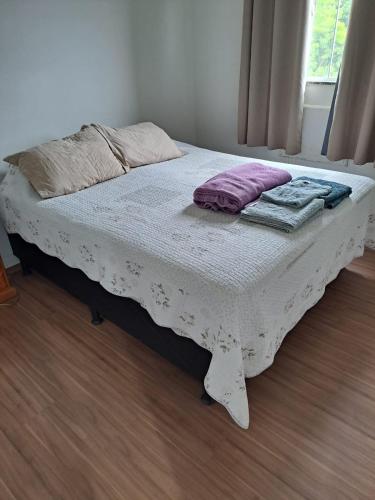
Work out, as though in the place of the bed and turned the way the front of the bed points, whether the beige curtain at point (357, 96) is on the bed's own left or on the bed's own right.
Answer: on the bed's own left

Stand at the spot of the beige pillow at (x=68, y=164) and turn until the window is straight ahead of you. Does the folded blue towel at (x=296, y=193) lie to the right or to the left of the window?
right

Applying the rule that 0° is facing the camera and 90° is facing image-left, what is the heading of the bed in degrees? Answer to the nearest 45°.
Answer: approximately 315°

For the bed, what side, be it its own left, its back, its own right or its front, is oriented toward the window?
left
